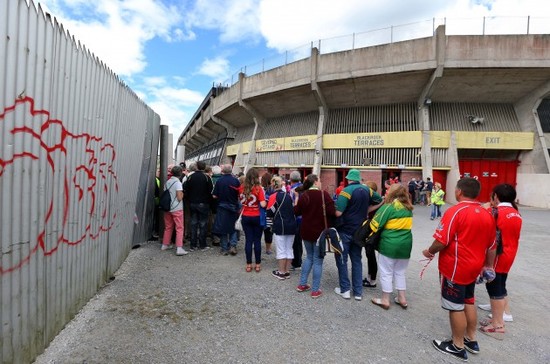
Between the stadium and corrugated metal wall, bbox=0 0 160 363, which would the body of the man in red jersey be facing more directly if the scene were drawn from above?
the stadium

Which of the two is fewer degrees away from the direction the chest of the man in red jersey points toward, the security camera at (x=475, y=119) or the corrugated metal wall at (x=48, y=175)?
the security camera

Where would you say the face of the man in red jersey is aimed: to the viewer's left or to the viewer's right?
to the viewer's left

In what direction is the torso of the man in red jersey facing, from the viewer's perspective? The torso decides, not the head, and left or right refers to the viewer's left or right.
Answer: facing away from the viewer and to the left of the viewer

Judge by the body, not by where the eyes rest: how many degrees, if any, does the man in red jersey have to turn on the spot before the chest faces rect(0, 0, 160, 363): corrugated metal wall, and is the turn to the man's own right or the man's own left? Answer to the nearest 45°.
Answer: approximately 90° to the man's own left

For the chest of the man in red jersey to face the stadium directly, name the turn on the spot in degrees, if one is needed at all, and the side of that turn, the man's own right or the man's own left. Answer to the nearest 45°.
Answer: approximately 45° to the man's own right

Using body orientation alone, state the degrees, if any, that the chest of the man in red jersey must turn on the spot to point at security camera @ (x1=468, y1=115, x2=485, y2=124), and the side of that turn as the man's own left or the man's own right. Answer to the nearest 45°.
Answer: approximately 45° to the man's own right
